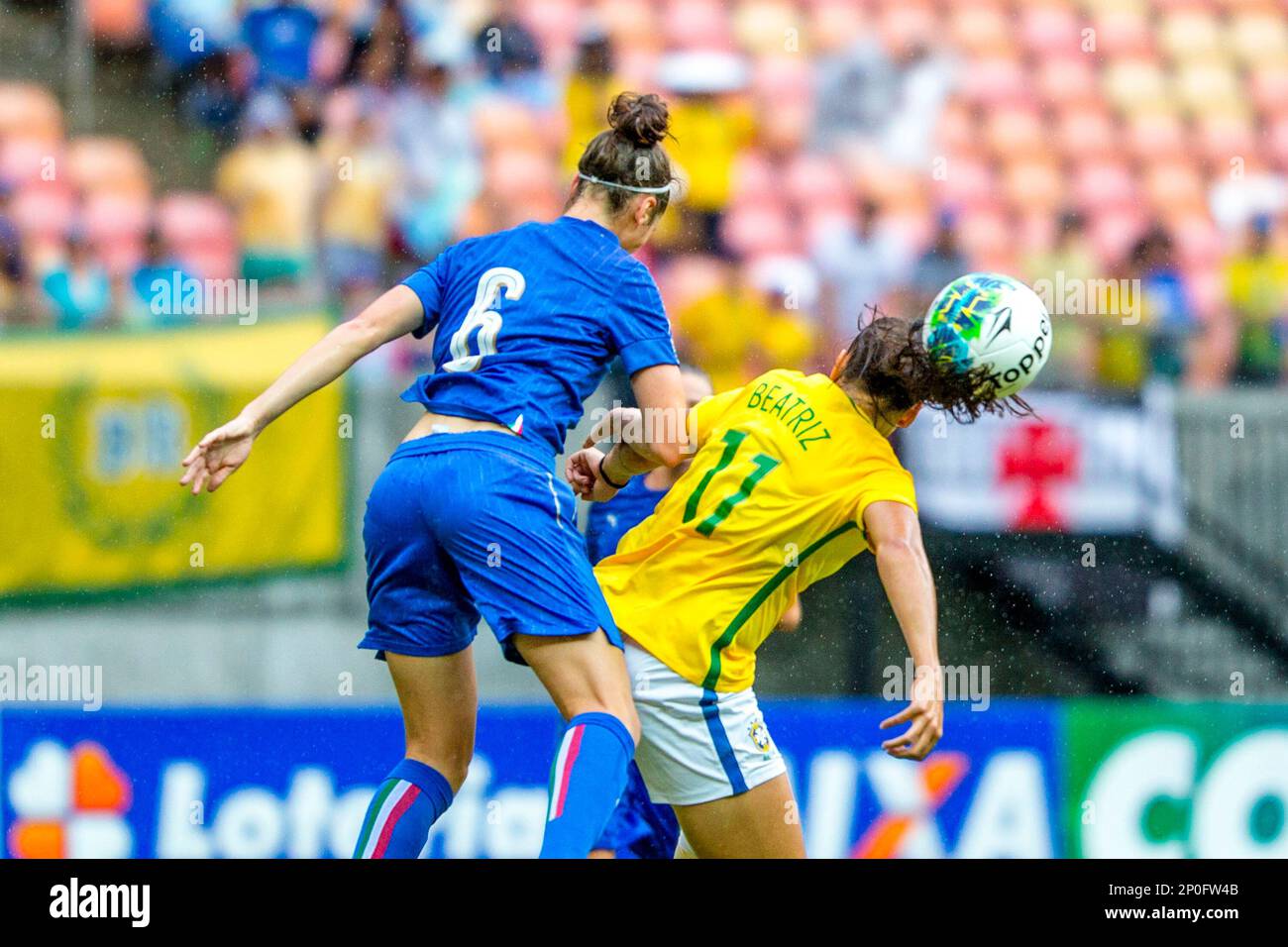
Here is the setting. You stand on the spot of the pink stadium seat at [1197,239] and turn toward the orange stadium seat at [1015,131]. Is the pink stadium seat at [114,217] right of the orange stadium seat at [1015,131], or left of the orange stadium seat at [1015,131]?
left

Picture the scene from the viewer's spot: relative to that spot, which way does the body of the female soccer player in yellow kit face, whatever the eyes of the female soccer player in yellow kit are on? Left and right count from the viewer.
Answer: facing away from the viewer and to the right of the viewer

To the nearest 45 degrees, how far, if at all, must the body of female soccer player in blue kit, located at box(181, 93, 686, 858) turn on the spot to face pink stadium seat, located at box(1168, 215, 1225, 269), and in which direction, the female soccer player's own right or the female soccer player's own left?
0° — they already face it

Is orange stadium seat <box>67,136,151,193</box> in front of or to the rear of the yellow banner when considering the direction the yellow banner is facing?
to the rear

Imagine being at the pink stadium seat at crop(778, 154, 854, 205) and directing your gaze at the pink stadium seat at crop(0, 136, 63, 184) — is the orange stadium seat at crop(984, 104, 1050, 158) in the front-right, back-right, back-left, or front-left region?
back-right

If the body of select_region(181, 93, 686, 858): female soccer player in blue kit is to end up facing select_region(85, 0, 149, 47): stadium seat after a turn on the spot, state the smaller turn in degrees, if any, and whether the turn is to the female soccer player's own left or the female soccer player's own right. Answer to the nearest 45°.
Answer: approximately 45° to the female soccer player's own left

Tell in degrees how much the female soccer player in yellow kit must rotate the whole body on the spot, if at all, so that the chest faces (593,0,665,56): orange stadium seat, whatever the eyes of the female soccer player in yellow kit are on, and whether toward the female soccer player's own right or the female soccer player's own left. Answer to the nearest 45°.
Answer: approximately 45° to the female soccer player's own left

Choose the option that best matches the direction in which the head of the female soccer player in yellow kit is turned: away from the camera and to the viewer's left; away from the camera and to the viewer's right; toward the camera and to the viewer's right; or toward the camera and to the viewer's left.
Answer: away from the camera and to the viewer's right

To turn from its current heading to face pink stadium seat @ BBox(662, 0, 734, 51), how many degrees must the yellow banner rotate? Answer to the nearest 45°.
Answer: approximately 135° to its left

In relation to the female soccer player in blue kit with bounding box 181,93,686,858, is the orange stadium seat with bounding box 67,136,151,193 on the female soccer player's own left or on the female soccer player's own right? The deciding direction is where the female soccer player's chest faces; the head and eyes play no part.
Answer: on the female soccer player's own left

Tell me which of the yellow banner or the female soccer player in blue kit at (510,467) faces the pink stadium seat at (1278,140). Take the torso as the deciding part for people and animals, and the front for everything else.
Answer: the female soccer player in blue kit
